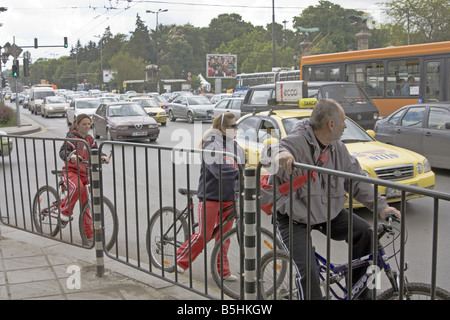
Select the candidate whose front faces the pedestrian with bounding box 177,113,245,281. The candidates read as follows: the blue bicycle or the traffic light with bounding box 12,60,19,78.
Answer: the traffic light

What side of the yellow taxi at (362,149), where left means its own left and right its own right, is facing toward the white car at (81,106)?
back

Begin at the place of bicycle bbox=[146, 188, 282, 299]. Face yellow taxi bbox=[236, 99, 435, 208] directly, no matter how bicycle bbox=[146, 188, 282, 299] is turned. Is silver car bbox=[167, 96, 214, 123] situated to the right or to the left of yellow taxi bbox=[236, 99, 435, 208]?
left

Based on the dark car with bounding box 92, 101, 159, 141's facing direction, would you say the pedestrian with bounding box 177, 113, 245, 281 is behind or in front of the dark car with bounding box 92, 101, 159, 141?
in front

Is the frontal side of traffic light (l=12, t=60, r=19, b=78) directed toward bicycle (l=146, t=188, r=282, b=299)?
yes

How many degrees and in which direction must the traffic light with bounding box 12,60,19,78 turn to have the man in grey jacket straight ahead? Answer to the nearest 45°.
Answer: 0° — it already faces them

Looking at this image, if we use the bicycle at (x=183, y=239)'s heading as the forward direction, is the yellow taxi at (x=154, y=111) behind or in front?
behind

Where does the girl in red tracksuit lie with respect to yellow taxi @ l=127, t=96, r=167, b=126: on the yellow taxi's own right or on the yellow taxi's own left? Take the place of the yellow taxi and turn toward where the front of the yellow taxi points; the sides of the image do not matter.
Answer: on the yellow taxi's own right

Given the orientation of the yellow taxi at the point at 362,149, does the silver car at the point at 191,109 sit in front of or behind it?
behind

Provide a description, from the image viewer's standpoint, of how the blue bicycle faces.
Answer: facing the viewer and to the right of the viewer

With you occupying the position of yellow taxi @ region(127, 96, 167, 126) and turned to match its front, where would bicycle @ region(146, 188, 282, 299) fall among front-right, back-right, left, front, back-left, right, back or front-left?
front-right

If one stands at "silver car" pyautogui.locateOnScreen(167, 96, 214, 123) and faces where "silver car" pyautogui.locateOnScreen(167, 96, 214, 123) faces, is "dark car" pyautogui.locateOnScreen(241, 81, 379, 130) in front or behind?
in front
